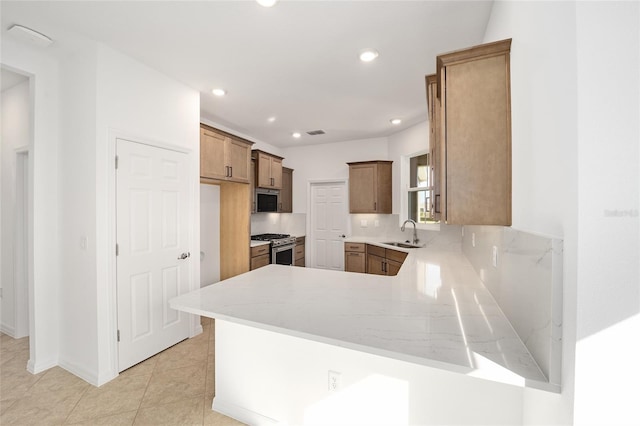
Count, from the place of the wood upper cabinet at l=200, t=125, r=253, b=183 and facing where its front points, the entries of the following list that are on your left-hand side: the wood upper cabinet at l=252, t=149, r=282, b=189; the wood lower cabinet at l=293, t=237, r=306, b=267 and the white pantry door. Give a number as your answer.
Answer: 3

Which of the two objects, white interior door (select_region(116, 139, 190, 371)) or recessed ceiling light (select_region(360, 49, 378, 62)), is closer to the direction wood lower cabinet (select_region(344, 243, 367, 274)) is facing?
the recessed ceiling light

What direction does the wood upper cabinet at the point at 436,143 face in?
to the viewer's left

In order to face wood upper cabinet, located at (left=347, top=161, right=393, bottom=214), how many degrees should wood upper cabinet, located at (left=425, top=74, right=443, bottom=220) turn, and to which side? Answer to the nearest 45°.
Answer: approximately 90° to its right

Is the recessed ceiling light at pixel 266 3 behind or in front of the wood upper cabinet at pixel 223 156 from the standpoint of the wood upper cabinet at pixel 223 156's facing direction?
in front

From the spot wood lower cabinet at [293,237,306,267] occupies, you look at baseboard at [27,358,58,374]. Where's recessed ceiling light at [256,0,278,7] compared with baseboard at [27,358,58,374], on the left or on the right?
left

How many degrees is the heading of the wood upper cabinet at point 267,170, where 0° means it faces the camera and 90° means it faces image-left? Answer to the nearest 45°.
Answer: approximately 315°

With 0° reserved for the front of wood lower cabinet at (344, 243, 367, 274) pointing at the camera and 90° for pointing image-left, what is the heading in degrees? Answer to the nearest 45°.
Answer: approximately 0°

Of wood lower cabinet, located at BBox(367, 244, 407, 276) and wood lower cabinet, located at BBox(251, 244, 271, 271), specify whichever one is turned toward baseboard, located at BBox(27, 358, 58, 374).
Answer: wood lower cabinet, located at BBox(367, 244, 407, 276)

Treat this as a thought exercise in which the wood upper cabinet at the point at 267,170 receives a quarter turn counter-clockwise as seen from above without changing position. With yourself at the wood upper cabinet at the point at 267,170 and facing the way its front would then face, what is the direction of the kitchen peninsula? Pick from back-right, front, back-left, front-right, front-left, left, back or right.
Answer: back-right

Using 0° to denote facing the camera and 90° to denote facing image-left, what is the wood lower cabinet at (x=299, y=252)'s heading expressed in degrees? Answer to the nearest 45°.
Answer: approximately 315°

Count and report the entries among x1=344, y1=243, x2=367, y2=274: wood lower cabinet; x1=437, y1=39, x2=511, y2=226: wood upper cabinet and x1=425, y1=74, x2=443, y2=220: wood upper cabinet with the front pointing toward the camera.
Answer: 1

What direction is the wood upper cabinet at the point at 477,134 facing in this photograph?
to the viewer's left
